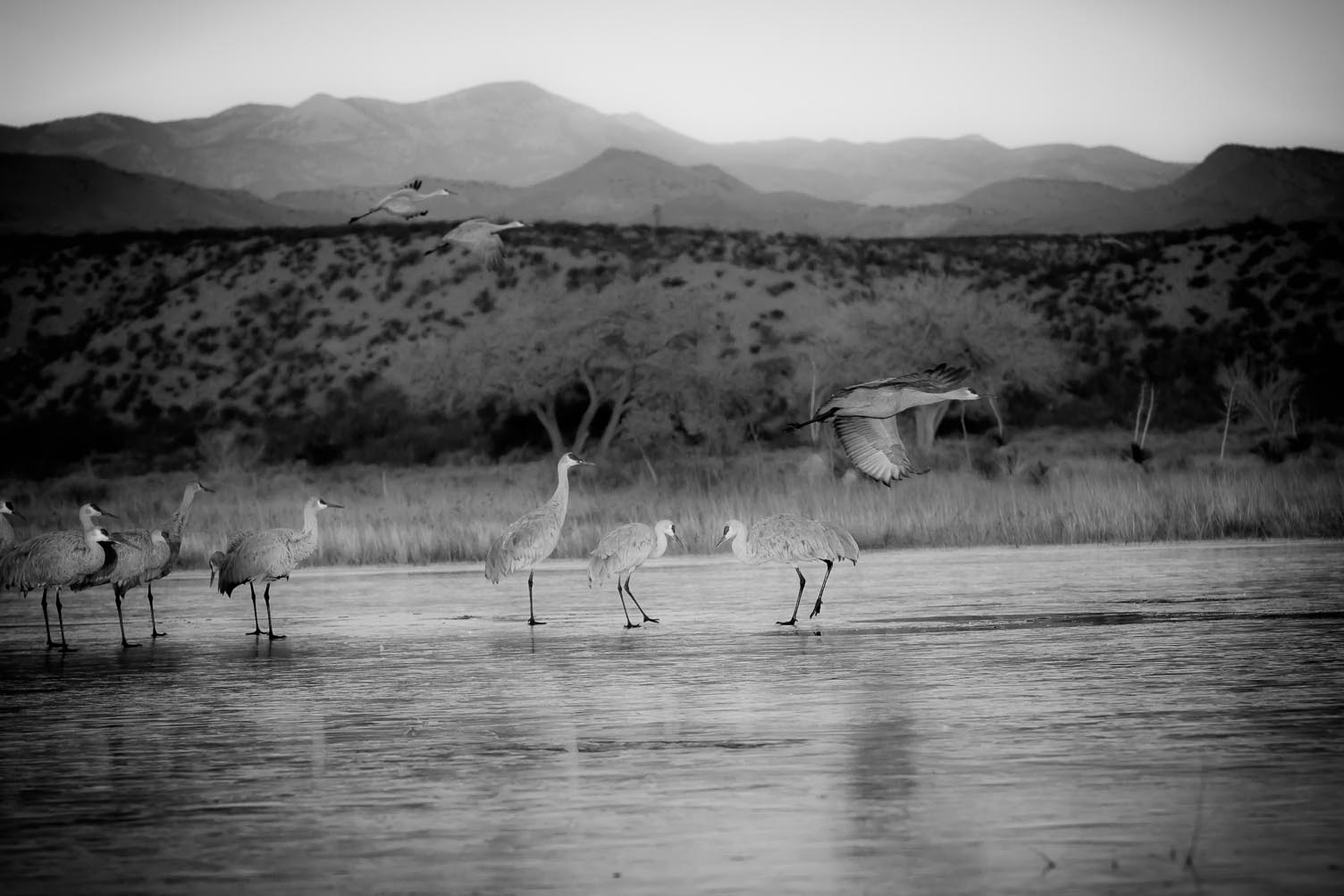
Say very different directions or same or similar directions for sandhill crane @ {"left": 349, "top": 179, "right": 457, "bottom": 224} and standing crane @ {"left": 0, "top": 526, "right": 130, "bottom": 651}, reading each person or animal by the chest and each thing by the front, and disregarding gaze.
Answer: same or similar directions

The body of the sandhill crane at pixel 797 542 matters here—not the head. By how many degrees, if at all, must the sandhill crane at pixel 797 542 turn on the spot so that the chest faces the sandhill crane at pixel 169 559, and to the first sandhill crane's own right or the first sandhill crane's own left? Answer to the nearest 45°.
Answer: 0° — it already faces it

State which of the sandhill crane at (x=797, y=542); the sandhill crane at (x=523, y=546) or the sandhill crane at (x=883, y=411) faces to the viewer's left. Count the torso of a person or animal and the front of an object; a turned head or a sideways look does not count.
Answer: the sandhill crane at (x=797, y=542)

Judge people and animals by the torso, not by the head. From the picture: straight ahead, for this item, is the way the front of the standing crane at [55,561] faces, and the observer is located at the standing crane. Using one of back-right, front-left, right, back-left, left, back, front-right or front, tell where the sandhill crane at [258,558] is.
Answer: front

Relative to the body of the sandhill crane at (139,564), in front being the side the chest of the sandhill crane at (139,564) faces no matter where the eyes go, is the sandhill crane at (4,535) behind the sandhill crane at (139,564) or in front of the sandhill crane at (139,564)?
behind

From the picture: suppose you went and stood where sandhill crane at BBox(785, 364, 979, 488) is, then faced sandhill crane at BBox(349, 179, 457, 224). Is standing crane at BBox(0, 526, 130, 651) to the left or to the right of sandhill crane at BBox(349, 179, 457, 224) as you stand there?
left

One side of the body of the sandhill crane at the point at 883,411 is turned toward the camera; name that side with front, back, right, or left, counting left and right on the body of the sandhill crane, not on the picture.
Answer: right

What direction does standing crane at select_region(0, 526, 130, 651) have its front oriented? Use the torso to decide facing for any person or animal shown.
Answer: to the viewer's right

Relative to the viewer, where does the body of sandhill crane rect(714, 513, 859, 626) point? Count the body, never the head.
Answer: to the viewer's left

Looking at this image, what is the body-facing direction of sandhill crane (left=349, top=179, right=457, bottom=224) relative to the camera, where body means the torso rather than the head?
to the viewer's right

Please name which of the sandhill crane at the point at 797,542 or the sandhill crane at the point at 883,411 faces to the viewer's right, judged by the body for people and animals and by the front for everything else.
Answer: the sandhill crane at the point at 883,411

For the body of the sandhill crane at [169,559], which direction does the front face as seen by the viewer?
to the viewer's right

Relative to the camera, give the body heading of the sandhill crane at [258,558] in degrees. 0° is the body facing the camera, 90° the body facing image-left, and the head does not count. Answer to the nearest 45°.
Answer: approximately 270°

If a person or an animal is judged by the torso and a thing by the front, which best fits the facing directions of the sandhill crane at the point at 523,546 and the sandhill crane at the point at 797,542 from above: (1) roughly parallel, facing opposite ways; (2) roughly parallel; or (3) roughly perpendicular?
roughly parallel, facing opposite ways

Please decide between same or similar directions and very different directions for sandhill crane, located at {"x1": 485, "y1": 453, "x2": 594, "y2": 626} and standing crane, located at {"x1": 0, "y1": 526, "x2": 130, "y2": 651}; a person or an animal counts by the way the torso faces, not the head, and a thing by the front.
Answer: same or similar directions

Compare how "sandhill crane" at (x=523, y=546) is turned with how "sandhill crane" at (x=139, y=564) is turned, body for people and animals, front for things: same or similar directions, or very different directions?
same or similar directions

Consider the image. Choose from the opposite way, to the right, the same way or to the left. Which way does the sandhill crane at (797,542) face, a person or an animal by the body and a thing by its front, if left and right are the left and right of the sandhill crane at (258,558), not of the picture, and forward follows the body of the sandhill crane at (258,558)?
the opposite way
